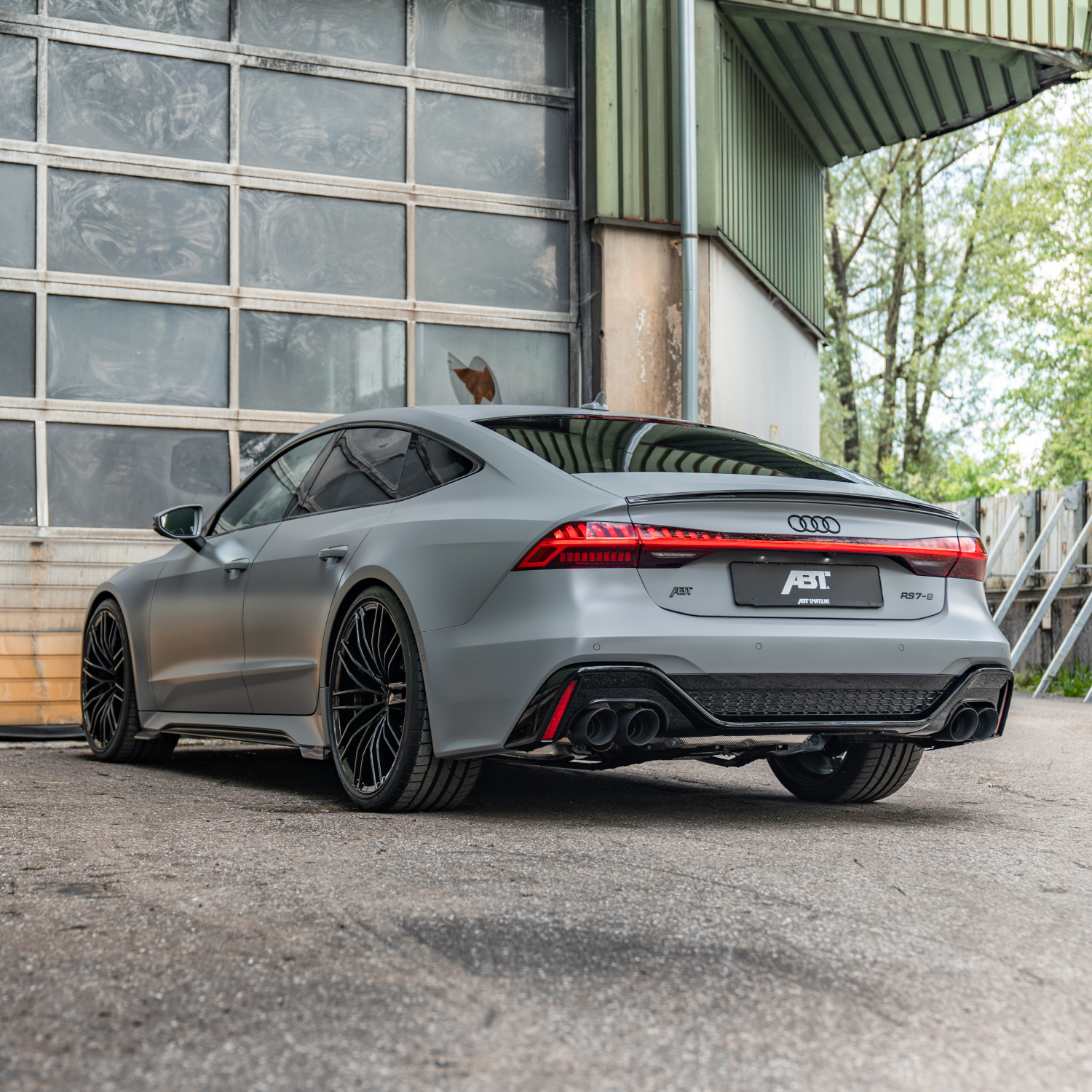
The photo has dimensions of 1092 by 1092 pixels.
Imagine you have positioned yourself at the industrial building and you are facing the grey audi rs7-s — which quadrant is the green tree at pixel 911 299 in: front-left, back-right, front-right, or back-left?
back-left

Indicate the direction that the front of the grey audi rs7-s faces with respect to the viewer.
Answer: facing away from the viewer and to the left of the viewer

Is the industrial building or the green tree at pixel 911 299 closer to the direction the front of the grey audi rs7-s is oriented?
the industrial building

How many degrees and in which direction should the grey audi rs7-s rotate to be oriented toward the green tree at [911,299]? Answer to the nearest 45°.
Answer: approximately 45° to its right

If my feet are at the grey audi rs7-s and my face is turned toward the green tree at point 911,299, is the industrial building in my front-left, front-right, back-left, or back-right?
front-left
